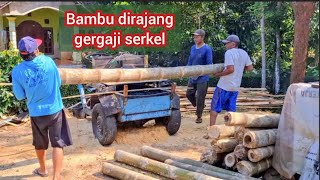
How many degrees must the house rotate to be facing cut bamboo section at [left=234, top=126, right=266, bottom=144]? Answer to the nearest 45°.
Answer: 0° — it already faces it

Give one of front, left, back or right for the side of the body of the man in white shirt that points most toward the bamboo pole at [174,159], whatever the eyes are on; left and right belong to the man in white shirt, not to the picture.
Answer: left

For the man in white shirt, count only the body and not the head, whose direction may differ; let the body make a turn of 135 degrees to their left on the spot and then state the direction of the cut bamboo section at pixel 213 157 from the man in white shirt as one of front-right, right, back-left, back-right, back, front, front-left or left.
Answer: front

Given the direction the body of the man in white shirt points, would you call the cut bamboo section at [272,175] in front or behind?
behind

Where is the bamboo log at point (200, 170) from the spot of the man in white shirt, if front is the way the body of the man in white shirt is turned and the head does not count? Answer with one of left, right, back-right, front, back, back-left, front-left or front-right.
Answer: back-left

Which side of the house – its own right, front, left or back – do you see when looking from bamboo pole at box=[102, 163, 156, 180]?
front

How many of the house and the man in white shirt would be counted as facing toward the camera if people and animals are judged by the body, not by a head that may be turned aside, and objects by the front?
1

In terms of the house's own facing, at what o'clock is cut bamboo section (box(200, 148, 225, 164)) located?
The cut bamboo section is roughly at 12 o'clock from the house.

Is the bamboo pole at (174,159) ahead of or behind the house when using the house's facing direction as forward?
ahead

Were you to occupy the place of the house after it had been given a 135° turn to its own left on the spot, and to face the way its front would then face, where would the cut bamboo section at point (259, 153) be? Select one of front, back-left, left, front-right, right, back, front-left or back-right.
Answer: back-right

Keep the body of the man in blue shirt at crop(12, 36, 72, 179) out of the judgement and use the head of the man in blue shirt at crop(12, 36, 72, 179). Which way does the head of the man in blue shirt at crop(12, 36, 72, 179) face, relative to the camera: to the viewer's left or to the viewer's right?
to the viewer's right

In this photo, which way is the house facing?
toward the camera

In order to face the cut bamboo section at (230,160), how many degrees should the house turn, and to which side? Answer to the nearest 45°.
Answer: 0° — it already faces it
